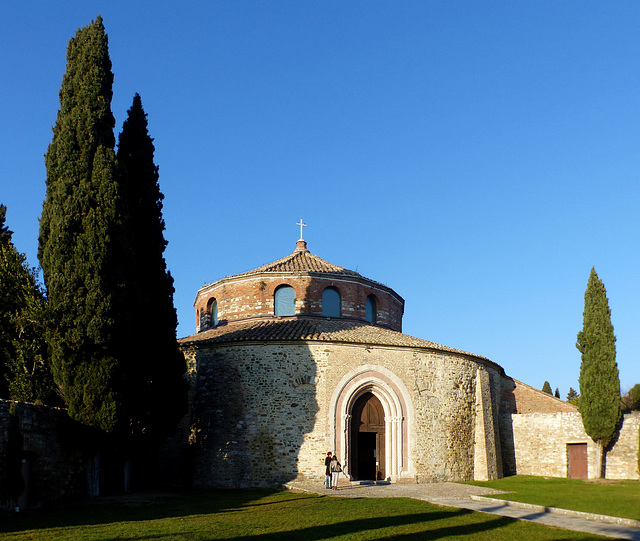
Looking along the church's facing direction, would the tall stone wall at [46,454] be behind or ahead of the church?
ahead

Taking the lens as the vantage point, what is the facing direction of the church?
facing the viewer

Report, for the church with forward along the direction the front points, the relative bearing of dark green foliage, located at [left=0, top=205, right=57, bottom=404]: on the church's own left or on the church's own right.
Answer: on the church's own right

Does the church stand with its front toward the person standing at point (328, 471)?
yes

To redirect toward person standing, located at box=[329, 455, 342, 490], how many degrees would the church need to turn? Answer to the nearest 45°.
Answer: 0° — it already faces them

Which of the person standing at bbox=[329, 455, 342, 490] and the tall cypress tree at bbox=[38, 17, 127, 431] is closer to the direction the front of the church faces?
the person standing

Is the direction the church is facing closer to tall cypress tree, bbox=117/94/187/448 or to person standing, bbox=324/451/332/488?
the person standing

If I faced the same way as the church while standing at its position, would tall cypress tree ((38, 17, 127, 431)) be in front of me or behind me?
in front
